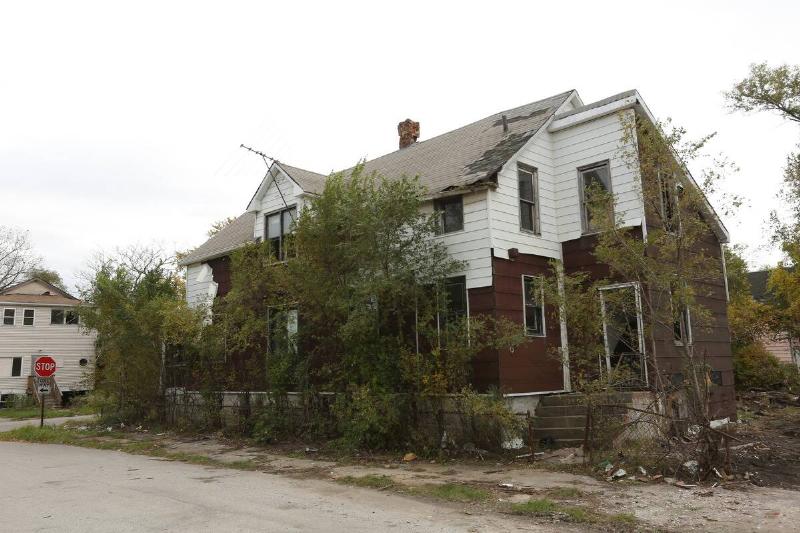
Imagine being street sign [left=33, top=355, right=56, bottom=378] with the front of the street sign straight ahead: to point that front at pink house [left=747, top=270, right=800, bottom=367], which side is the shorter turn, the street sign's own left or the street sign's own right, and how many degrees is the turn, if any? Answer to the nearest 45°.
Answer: approximately 90° to the street sign's own left

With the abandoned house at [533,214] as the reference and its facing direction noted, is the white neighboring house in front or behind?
behind

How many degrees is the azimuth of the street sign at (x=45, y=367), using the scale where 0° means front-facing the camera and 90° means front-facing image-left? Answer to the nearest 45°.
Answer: approximately 0°

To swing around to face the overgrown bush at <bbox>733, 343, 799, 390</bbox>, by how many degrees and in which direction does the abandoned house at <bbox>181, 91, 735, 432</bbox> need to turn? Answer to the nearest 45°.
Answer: approximately 90° to its left

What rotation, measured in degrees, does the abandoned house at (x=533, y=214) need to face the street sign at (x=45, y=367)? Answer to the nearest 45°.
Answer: approximately 135° to its right

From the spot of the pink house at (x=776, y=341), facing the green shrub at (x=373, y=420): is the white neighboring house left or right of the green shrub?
right

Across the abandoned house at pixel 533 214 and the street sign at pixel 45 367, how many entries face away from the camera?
0

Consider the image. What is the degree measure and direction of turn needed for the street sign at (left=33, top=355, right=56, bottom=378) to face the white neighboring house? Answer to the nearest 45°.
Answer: approximately 180°

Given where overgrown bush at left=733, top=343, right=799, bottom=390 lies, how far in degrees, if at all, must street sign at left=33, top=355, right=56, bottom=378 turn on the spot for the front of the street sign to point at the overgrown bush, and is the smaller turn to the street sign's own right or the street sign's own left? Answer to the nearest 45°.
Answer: approximately 90° to the street sign's own left
